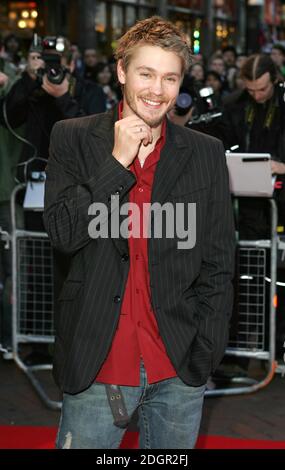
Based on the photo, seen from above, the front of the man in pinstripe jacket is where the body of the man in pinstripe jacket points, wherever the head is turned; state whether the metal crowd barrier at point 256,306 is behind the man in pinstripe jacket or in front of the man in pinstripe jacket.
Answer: behind

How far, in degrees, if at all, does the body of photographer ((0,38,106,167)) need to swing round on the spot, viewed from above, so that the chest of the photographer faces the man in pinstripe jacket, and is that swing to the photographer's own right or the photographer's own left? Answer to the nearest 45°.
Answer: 0° — they already face them

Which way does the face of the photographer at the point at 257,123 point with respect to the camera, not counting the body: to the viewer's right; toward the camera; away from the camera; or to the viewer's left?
toward the camera

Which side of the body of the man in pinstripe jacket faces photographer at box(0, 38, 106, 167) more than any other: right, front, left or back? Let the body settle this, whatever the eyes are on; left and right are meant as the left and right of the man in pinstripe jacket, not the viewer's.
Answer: back

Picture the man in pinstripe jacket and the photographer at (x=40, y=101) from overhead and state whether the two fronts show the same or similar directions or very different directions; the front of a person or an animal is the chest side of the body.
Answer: same or similar directions

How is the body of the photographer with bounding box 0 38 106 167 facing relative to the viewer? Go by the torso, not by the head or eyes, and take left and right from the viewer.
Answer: facing the viewer

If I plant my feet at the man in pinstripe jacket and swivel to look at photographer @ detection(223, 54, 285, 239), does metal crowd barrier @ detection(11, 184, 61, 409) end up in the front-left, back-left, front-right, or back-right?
front-left

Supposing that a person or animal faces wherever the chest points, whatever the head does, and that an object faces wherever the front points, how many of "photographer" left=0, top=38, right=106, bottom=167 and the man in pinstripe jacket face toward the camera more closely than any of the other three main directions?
2

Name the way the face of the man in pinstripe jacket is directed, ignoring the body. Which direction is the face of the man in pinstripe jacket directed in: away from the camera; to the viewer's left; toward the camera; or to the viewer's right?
toward the camera

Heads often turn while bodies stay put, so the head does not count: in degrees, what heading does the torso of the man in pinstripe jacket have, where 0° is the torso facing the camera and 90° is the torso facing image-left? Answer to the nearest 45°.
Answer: approximately 0°

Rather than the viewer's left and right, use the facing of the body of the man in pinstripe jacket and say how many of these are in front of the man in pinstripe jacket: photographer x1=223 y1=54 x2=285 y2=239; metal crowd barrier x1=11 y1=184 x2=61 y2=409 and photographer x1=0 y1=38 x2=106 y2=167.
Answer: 0
